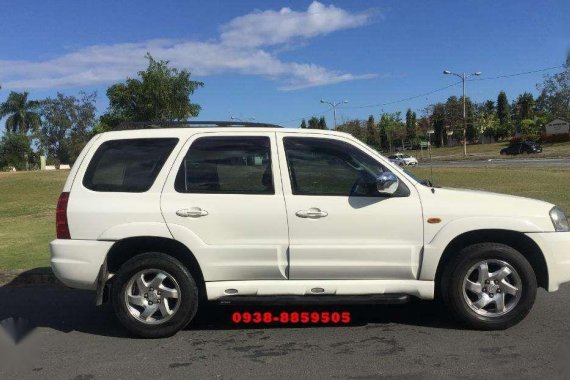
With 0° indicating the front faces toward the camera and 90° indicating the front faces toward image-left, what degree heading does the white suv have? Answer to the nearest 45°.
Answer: approximately 270°
